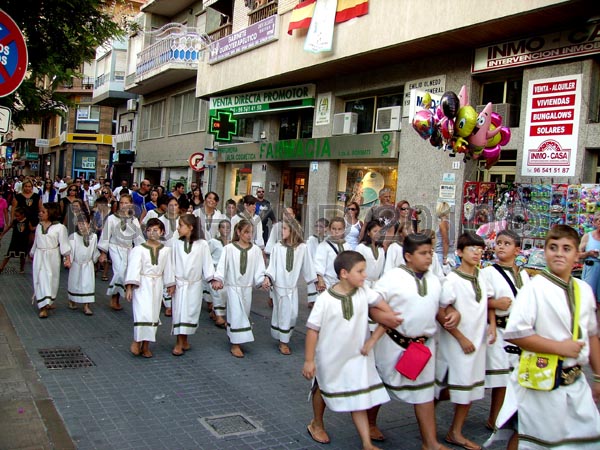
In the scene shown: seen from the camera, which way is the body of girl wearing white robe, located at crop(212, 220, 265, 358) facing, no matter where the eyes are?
toward the camera

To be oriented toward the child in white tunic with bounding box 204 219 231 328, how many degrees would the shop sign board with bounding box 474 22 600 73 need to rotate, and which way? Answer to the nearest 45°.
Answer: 0° — it already faces them

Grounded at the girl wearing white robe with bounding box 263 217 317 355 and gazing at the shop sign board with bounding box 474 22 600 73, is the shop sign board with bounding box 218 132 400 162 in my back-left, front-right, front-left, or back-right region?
front-left

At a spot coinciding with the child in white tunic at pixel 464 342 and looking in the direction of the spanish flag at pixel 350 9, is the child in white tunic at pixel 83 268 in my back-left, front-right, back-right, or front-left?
front-left

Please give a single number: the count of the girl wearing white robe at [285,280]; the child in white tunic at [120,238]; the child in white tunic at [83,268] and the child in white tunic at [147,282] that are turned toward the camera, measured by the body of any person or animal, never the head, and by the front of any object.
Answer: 4

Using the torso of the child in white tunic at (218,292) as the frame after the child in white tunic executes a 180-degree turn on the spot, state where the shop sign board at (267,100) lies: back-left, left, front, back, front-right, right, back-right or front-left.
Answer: front-right

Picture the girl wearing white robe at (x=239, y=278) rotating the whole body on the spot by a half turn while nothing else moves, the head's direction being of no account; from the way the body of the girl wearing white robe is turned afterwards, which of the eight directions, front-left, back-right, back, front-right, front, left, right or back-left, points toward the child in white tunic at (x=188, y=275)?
left

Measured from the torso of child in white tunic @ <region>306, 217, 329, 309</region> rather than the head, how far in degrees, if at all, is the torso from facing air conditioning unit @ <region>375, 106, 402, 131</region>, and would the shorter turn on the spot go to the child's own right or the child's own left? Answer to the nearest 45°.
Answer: approximately 135° to the child's own left

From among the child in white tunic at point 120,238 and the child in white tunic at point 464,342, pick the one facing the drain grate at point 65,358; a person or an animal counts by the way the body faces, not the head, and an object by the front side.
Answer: the child in white tunic at point 120,238

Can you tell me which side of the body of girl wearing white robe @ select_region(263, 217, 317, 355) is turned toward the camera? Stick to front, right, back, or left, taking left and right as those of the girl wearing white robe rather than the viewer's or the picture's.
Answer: front

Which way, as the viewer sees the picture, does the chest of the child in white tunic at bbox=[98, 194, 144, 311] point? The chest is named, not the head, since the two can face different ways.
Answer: toward the camera

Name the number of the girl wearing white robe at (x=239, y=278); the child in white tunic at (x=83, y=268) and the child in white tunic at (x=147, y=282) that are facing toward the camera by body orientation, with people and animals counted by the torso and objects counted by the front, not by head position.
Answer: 3

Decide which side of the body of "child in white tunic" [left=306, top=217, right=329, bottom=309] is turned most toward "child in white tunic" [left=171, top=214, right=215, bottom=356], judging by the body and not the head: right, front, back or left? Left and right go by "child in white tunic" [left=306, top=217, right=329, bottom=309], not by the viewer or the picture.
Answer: right

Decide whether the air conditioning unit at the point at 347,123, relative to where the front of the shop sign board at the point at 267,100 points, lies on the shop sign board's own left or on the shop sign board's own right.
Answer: on the shop sign board's own left

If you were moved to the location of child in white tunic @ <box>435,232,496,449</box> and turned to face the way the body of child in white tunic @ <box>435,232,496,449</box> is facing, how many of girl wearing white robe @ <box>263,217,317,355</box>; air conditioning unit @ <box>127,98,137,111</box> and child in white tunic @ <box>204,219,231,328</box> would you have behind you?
3

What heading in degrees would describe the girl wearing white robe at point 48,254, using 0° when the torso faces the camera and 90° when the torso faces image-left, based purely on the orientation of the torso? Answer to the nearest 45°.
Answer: approximately 45°

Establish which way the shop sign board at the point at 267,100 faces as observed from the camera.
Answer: facing the viewer and to the left of the viewer

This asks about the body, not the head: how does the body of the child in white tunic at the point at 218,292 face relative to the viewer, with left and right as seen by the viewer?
facing the viewer and to the right of the viewer
